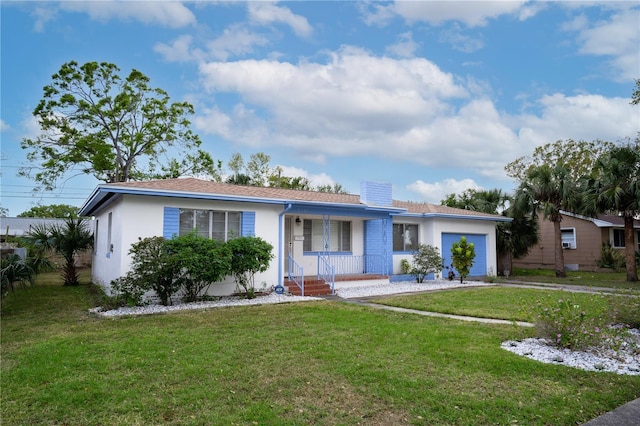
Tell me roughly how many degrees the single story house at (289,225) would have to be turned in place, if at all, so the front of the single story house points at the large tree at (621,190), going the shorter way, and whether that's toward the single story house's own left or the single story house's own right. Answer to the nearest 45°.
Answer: approximately 45° to the single story house's own left

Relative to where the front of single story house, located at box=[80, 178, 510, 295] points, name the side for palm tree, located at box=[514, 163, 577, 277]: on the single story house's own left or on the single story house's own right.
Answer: on the single story house's own left

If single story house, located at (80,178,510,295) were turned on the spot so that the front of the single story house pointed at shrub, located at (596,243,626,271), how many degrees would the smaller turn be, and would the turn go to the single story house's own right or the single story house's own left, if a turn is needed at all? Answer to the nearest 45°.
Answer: approximately 90° to the single story house's own left

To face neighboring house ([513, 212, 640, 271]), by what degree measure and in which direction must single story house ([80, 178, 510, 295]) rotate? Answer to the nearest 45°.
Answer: approximately 90° to its left

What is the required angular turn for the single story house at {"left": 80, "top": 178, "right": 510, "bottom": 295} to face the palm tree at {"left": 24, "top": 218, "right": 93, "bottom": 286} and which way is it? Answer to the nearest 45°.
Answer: approximately 135° to its right

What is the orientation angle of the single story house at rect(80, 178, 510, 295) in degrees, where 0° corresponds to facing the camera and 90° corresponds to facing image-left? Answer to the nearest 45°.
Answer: approximately 315°
